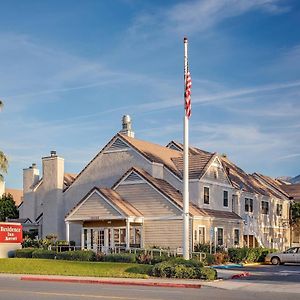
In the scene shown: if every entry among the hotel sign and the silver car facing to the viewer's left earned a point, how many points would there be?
1

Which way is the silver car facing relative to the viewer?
to the viewer's left

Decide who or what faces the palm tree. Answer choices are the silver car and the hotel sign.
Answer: the silver car

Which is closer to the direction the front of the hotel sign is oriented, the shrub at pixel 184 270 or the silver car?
the shrub

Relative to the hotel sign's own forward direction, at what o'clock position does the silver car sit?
The silver car is roughly at 9 o'clock from the hotel sign.

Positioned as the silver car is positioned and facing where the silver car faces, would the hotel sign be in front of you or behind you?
in front

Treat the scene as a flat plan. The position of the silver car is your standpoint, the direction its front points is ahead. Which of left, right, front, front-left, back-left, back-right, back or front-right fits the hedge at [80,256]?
front-left

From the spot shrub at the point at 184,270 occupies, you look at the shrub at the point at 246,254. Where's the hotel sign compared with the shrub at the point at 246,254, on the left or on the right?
left

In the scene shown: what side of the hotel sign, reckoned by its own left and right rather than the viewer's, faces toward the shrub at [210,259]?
left

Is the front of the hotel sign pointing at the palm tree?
no

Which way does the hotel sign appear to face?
toward the camera

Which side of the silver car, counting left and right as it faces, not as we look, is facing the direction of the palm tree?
front

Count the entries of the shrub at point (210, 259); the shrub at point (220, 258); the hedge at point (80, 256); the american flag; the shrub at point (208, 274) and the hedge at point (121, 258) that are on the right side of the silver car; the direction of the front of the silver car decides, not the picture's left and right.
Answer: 0

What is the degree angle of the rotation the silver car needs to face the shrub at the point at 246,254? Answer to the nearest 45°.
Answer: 0° — it already faces it

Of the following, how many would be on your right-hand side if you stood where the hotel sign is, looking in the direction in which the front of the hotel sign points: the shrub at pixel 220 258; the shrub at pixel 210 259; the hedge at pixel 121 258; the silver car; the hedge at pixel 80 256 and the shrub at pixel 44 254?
0

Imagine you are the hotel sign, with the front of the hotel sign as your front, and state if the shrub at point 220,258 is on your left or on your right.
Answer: on your left
